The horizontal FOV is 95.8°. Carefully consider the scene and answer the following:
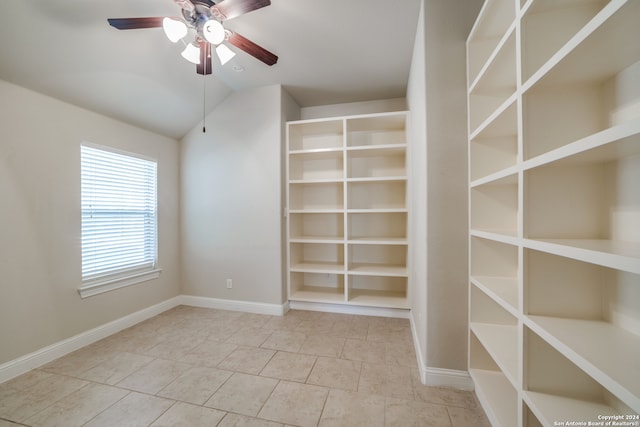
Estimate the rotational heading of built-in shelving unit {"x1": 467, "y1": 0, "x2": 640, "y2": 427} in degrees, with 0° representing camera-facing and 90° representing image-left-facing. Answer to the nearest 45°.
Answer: approximately 45°
